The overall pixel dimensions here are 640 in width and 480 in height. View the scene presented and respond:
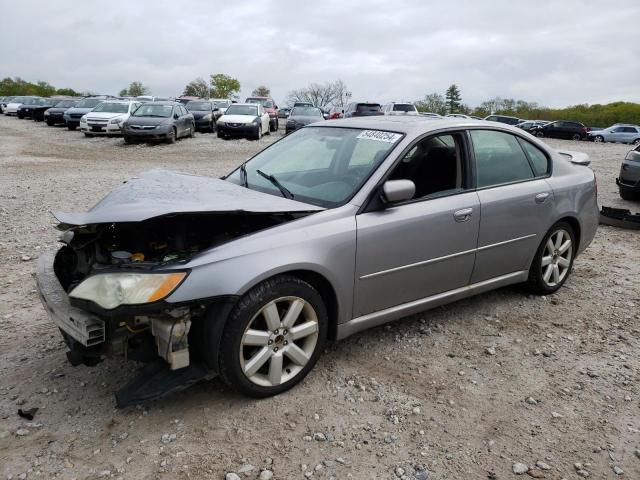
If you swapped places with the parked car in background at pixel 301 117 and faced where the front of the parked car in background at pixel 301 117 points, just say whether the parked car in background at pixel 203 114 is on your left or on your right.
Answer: on your right

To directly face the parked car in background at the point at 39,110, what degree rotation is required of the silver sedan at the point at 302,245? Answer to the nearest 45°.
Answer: approximately 90° to its right

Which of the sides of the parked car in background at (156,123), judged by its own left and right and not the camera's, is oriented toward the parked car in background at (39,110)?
right

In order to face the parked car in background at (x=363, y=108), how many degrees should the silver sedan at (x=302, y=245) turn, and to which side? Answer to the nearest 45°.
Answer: approximately 135° to its right

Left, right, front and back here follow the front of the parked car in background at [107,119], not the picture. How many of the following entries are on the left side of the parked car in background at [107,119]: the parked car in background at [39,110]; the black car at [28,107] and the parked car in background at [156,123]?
1

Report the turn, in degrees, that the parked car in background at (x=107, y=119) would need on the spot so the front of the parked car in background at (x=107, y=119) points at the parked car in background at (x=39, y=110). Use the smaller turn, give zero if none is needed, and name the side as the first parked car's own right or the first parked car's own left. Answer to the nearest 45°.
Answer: approximately 135° to the first parked car's own right

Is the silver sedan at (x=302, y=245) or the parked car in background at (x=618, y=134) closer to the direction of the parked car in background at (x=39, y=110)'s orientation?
the silver sedan

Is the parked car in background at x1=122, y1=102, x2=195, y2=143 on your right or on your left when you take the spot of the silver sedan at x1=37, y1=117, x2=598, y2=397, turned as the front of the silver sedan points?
on your right

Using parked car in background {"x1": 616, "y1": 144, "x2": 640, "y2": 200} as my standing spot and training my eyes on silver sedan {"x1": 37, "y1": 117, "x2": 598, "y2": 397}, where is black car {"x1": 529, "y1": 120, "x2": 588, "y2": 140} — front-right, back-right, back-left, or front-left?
back-right

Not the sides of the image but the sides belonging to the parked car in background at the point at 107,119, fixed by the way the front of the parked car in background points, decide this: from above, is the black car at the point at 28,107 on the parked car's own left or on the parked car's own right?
on the parked car's own right
